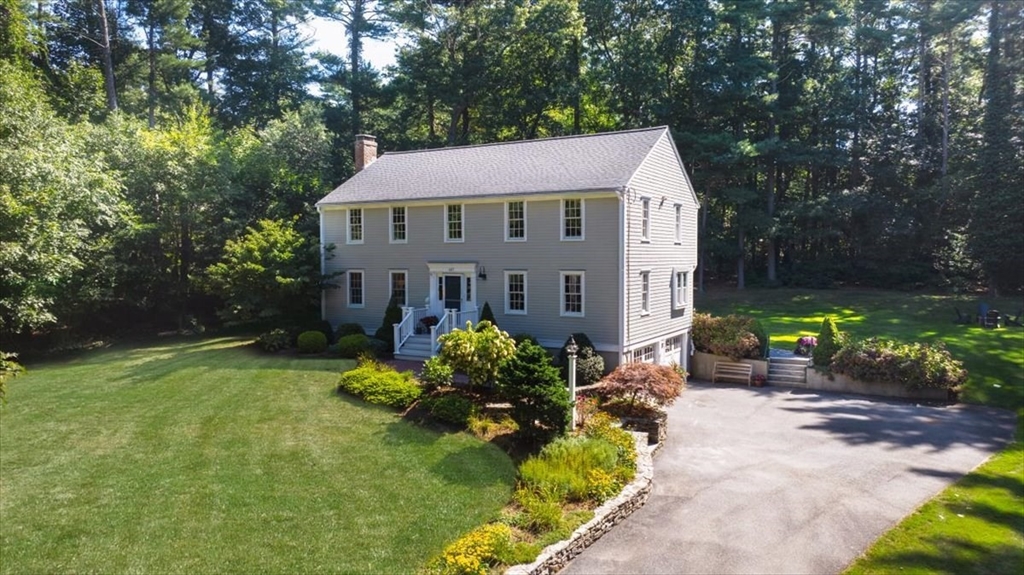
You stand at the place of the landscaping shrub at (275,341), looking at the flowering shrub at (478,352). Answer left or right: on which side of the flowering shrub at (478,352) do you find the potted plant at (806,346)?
left

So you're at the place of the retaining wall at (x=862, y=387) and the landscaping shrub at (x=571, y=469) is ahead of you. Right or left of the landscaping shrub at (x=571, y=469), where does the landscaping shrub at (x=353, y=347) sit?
right

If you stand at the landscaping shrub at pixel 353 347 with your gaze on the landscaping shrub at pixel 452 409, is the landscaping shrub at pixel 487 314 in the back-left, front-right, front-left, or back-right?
front-left
